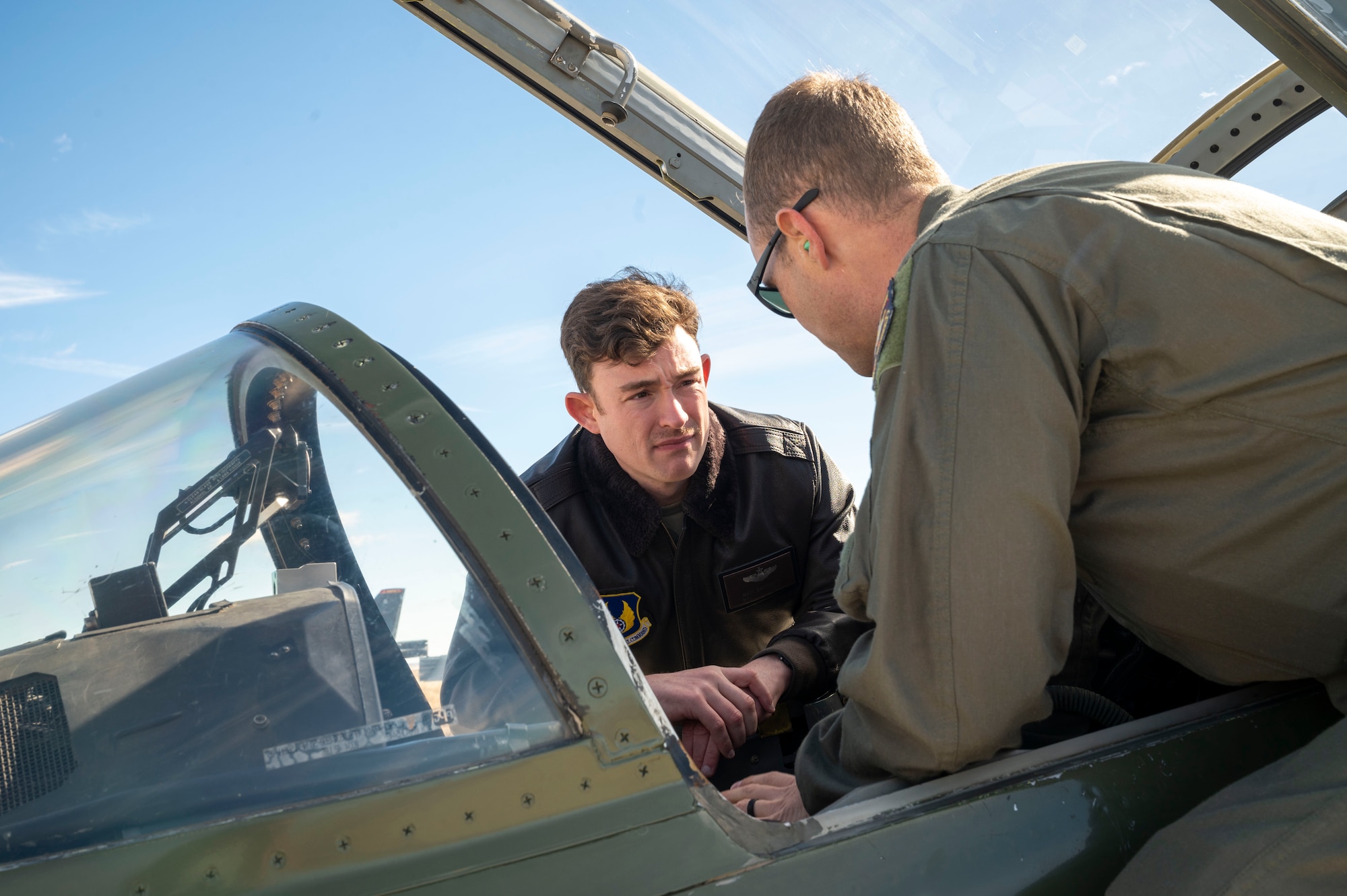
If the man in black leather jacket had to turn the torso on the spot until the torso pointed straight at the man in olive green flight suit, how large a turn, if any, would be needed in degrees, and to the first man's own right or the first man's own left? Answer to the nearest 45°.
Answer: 0° — they already face them

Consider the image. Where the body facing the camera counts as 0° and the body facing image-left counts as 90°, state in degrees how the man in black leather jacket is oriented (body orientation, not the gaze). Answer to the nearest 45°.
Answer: approximately 0°

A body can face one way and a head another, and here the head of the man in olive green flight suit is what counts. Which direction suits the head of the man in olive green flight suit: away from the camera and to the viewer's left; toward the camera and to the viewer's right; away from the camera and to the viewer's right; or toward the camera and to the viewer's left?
away from the camera and to the viewer's left
